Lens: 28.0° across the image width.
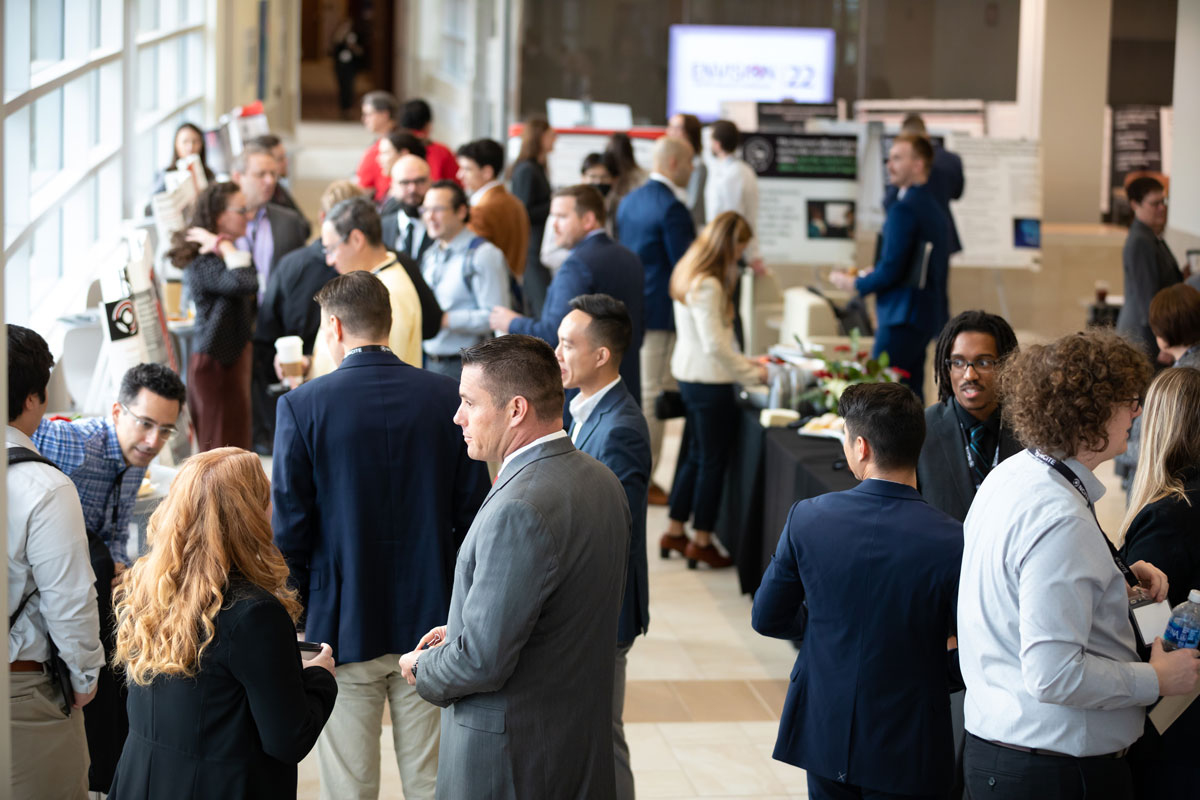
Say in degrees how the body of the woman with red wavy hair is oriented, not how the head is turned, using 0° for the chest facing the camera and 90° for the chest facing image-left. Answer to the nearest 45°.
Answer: approximately 225°

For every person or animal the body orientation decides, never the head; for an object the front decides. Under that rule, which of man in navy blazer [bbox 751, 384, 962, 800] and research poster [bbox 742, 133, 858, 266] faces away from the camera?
the man in navy blazer

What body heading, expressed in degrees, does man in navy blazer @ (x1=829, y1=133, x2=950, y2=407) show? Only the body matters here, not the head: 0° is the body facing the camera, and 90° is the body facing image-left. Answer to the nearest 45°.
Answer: approximately 90°

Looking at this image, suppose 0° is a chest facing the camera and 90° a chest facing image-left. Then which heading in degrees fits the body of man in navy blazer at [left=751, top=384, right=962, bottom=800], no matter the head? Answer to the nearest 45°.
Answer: approximately 180°

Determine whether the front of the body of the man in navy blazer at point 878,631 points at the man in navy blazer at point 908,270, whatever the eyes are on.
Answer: yes

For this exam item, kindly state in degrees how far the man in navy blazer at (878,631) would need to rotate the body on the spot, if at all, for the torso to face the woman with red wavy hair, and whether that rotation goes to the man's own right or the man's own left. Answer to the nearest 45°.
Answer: approximately 135° to the man's own left

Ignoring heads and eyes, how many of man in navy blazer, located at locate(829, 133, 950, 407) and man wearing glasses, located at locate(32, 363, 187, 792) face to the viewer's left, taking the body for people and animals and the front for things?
1

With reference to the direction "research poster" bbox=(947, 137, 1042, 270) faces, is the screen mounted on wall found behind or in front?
behind
